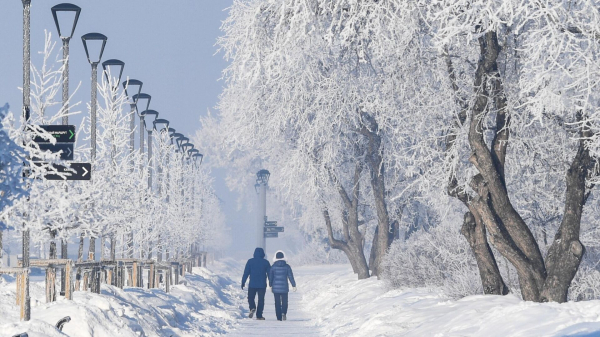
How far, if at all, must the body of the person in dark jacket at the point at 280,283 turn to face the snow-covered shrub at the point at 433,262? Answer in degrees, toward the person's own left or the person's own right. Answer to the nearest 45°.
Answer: approximately 90° to the person's own right

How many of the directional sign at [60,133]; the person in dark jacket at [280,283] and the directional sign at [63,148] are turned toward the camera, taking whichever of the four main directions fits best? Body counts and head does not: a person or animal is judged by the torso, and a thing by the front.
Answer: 2

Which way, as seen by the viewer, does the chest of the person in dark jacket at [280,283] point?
away from the camera

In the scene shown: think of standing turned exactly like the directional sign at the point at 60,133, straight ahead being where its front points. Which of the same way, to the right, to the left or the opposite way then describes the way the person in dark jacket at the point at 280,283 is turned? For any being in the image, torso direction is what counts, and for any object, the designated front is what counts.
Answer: the opposite way

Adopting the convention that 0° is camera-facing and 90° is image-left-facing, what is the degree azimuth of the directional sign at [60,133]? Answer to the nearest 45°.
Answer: approximately 0°
